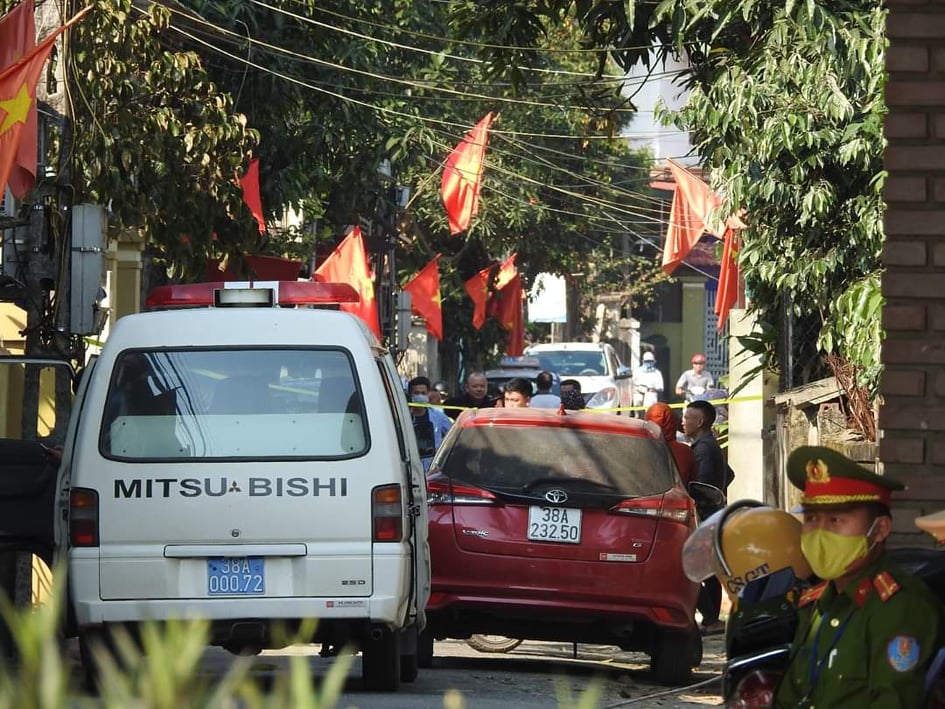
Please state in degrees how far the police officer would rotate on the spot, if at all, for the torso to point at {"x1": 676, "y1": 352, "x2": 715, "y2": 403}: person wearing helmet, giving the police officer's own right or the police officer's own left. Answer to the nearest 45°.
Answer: approximately 135° to the police officer's own right

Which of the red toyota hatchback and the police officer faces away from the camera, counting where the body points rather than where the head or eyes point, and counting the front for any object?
the red toyota hatchback

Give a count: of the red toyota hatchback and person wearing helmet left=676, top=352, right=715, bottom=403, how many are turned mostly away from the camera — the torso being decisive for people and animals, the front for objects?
1

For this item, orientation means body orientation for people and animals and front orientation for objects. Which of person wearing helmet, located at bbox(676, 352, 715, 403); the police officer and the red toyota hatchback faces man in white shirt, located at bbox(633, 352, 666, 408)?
the red toyota hatchback

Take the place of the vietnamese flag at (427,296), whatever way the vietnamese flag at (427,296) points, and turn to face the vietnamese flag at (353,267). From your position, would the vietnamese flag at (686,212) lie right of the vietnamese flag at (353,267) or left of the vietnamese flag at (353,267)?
left

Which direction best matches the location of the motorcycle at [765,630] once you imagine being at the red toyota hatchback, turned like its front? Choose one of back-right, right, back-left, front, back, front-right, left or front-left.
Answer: back

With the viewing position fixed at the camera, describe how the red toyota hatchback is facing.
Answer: facing away from the viewer

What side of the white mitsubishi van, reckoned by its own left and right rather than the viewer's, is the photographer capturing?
back
